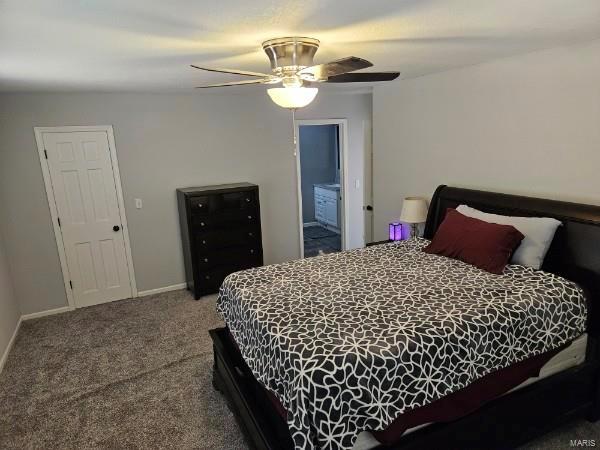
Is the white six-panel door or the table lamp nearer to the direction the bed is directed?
the white six-panel door

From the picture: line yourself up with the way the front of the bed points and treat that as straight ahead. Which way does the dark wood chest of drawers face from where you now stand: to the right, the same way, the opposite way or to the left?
to the left

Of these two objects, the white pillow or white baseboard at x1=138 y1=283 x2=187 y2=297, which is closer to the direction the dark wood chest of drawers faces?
the white pillow

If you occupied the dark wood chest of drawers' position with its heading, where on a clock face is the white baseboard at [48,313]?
The white baseboard is roughly at 3 o'clock from the dark wood chest of drawers.

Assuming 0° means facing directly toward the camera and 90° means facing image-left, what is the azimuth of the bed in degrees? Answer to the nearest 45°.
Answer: approximately 45°
